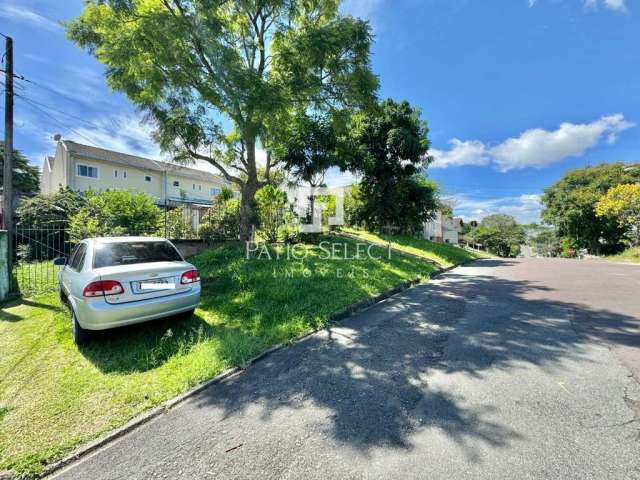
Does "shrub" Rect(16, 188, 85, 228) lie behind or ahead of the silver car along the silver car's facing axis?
ahead

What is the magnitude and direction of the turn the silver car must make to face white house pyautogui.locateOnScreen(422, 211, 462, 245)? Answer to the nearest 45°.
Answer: approximately 90° to its right

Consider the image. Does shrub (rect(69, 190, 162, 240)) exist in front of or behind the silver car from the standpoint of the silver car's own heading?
in front

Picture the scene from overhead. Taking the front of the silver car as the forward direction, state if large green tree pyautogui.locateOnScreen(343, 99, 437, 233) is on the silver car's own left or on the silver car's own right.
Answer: on the silver car's own right

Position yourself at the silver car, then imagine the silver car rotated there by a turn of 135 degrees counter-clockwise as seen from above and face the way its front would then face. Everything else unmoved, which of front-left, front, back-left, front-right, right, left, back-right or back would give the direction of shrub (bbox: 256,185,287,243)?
back-left

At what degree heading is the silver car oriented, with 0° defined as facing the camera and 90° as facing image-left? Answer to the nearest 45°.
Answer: approximately 135°

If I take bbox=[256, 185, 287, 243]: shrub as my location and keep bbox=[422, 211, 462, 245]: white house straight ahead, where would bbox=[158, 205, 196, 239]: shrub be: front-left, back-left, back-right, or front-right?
back-left

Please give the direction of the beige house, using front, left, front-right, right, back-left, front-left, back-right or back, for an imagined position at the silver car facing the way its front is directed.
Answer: front-right

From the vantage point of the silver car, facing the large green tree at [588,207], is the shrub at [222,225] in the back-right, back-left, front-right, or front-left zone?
front-left
